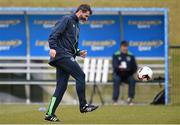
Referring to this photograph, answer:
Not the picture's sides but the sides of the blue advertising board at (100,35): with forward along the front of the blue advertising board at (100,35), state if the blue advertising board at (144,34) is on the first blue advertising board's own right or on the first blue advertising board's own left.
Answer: on the first blue advertising board's own left

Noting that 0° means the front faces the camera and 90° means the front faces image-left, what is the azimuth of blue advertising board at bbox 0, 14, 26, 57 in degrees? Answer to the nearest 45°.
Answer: approximately 0°

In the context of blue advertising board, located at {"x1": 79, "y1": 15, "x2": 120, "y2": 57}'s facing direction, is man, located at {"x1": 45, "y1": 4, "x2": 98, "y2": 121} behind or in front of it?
in front

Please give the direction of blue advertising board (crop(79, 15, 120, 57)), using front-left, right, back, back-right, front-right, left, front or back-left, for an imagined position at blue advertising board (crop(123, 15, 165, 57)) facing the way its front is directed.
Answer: right

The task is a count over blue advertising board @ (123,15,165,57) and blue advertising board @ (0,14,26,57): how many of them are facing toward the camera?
2

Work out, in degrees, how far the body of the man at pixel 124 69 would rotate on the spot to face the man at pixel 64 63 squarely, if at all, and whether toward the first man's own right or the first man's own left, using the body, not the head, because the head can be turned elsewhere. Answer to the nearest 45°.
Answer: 0° — they already face them

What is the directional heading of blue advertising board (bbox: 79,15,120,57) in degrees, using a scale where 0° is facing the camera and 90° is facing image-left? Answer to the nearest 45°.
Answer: approximately 0°

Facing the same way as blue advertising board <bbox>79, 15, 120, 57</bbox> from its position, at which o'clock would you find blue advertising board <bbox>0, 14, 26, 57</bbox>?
blue advertising board <bbox>0, 14, 26, 57</bbox> is roughly at 3 o'clock from blue advertising board <bbox>79, 15, 120, 57</bbox>.

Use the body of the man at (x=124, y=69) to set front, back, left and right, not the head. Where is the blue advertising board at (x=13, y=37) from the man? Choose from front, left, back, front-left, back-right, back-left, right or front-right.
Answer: right
